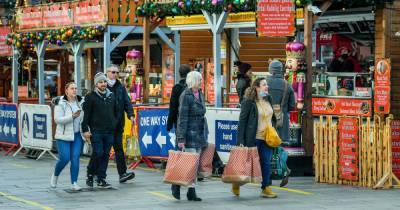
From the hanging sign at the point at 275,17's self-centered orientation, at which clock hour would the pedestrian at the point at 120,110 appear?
The pedestrian is roughly at 2 o'clock from the hanging sign.

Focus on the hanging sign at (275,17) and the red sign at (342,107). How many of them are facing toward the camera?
2

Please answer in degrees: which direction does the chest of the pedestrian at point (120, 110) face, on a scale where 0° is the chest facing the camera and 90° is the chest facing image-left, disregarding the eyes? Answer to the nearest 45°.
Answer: approximately 315°

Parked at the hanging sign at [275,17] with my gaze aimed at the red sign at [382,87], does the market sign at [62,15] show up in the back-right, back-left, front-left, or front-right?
back-left

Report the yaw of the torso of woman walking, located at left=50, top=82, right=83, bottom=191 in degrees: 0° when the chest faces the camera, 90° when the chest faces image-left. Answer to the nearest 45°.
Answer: approximately 315°

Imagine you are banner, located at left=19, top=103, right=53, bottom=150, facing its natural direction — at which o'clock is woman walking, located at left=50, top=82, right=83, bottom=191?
The woman walking is roughly at 12 o'clock from the banner.

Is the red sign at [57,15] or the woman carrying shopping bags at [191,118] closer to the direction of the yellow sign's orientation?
the woman carrying shopping bags

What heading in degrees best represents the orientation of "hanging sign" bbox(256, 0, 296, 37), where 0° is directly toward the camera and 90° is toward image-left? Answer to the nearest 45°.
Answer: approximately 0°
